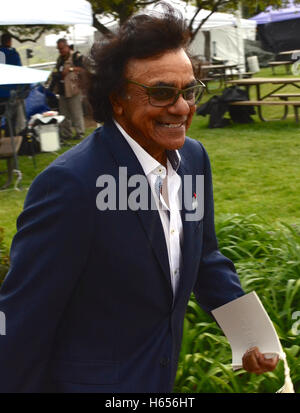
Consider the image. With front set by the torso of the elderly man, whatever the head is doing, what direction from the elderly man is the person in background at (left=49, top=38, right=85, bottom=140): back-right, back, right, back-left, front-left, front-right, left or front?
back-left

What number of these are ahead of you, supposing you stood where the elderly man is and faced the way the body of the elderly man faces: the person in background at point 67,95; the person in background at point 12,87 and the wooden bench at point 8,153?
0

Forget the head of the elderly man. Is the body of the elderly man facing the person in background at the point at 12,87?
no

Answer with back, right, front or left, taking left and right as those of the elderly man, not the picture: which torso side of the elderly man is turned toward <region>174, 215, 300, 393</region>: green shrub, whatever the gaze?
left
